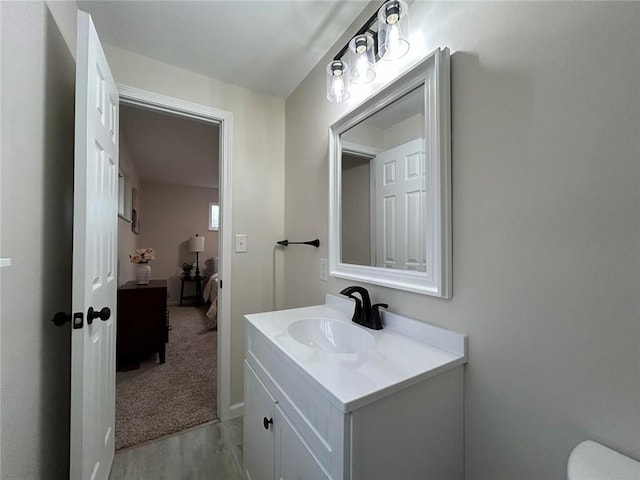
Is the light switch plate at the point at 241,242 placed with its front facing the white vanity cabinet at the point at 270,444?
yes

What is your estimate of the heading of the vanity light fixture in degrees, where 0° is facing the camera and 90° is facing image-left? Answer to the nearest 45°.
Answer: approximately 45°

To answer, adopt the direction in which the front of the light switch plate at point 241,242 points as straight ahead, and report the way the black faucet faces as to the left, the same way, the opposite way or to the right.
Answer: to the right

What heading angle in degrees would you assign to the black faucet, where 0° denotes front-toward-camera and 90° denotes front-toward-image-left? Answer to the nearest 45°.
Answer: approximately 45°

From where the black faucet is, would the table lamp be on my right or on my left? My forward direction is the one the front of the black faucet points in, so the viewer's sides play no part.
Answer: on my right

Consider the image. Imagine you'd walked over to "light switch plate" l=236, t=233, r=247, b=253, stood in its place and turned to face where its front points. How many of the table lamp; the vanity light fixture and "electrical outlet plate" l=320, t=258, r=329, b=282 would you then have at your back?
1

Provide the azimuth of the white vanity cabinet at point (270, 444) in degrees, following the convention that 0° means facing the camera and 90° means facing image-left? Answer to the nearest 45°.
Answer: approximately 45°

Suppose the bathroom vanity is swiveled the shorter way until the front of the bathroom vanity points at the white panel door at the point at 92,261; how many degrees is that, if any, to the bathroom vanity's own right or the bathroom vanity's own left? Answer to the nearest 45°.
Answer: approximately 45° to the bathroom vanity's own right

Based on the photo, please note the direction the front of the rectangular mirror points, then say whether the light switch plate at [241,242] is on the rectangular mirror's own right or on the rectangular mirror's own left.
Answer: on the rectangular mirror's own right

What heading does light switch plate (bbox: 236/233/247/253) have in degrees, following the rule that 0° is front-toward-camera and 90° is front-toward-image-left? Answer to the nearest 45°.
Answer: approximately 0°

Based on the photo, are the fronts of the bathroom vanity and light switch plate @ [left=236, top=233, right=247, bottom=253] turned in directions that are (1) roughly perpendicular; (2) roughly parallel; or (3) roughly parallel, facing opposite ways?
roughly perpendicular

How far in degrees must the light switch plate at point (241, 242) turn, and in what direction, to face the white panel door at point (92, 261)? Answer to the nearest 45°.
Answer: approximately 45° to its right
